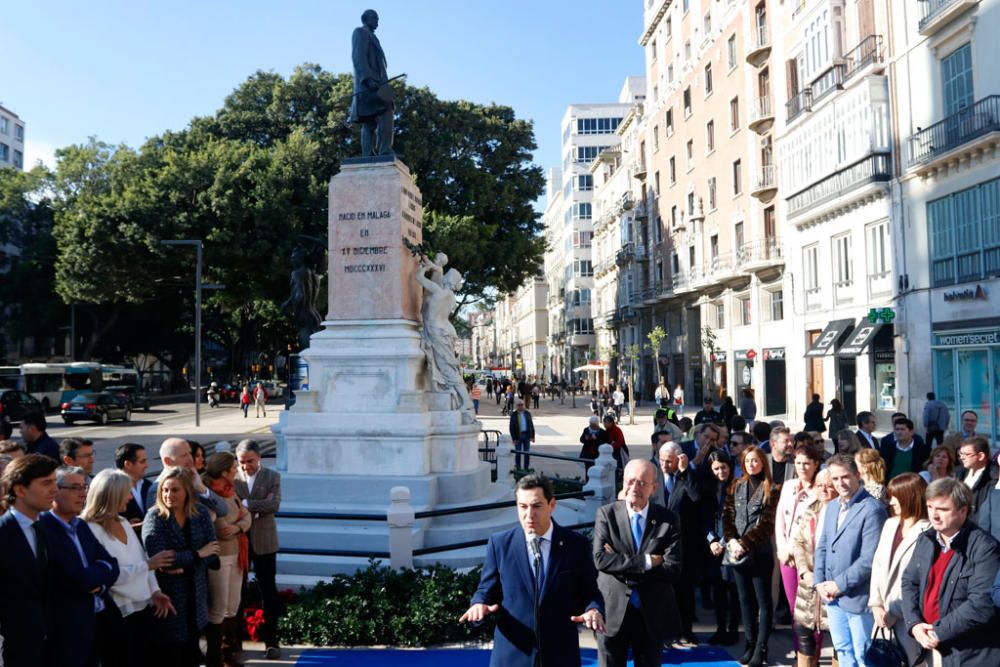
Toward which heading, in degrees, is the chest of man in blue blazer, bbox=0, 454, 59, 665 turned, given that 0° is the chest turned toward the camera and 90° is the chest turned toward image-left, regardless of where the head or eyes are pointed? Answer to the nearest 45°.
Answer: approximately 315°

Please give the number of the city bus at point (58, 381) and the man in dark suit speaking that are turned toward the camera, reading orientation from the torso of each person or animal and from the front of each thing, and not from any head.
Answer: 1

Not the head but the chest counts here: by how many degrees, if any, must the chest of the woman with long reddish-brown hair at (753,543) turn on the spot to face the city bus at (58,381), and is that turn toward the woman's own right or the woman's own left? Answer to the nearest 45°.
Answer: approximately 90° to the woman's own right

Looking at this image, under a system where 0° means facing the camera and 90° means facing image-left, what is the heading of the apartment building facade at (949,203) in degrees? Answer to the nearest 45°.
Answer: approximately 45°

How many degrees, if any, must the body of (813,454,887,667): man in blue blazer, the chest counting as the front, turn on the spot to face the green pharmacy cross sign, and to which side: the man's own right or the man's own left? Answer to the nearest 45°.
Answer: approximately 135° to the man's own right

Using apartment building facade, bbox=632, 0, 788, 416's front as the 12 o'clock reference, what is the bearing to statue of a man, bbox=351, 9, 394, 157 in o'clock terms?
The statue of a man is roughly at 11 o'clock from the apartment building facade.

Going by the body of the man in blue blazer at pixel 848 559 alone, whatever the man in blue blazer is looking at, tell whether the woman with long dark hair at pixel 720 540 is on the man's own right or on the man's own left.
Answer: on the man's own right

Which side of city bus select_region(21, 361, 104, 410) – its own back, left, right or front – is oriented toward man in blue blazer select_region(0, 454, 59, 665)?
right

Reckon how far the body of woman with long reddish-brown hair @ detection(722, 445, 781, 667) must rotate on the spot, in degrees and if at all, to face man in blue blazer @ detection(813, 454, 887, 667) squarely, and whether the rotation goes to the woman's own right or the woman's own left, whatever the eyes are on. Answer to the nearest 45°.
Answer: approximately 90° to the woman's own left

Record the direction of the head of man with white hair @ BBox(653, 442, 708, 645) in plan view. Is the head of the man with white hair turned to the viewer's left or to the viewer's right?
to the viewer's left

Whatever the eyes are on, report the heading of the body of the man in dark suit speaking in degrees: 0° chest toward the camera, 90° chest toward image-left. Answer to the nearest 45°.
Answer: approximately 0°
